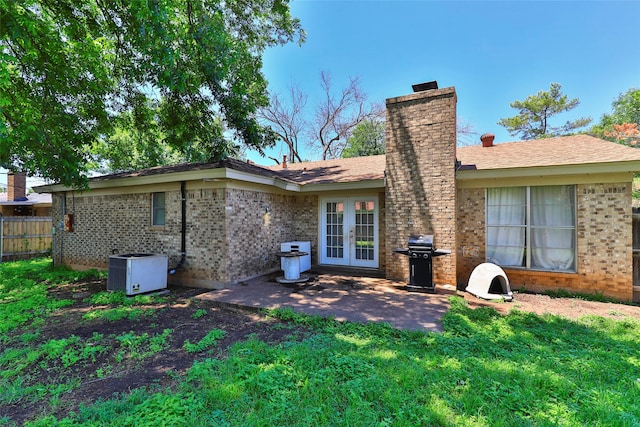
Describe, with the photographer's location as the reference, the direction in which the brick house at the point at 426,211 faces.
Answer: facing away from the viewer

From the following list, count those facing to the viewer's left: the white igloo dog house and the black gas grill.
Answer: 0

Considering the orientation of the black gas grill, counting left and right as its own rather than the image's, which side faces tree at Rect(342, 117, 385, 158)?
back

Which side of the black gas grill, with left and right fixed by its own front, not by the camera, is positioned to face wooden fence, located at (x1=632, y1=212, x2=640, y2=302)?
left

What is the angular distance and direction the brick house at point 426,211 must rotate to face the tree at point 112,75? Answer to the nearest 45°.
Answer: approximately 45° to its right

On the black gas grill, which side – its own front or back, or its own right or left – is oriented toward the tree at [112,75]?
right

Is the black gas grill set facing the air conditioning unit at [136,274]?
no

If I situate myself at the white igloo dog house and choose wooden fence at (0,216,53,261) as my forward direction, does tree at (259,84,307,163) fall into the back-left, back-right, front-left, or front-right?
front-right

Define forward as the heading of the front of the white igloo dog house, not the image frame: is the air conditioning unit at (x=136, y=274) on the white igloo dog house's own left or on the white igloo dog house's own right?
on the white igloo dog house's own right

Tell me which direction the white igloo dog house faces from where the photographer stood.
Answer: facing the viewer and to the right of the viewer

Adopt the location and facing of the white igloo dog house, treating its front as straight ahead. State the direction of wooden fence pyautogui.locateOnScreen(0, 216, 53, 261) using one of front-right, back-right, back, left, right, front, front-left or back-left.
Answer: back-right

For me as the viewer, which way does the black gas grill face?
facing the viewer
